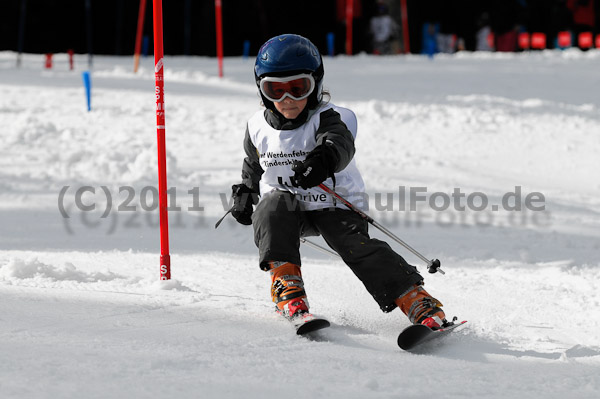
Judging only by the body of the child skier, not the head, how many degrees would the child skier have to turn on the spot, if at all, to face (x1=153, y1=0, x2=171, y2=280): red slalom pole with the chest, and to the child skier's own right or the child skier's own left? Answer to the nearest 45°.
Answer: approximately 135° to the child skier's own right

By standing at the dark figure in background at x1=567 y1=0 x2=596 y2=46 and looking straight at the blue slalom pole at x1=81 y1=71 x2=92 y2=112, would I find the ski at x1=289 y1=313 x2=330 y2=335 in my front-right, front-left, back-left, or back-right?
front-left

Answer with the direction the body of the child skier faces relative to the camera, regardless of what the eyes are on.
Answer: toward the camera

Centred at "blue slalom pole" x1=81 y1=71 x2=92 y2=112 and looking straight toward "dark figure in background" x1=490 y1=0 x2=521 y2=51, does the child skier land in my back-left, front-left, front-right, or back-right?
back-right

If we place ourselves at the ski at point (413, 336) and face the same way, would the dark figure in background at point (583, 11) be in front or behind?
behind

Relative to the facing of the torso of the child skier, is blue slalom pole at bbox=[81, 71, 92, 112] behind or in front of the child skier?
behind
